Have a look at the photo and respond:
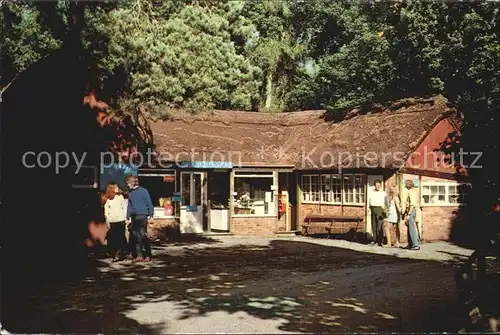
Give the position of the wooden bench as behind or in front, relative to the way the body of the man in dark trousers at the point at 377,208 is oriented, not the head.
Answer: behind

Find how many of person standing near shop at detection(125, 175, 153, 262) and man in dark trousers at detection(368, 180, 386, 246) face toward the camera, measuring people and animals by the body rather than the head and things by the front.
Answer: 1

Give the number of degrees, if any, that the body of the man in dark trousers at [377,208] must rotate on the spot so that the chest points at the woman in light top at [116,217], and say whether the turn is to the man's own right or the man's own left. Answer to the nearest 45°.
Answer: approximately 45° to the man's own right

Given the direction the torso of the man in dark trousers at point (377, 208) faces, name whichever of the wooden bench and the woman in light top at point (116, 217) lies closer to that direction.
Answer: the woman in light top

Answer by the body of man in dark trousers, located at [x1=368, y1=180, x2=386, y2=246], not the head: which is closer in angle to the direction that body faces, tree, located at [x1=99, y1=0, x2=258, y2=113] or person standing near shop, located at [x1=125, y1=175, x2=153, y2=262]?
the person standing near shop

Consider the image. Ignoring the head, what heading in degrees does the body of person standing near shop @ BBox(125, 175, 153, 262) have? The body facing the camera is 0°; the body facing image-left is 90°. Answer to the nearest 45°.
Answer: approximately 135°

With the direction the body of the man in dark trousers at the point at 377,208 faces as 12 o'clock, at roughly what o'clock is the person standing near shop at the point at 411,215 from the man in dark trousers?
The person standing near shop is roughly at 10 o'clock from the man in dark trousers.

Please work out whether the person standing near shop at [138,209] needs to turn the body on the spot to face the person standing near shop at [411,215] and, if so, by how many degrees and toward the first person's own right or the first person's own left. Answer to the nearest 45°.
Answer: approximately 135° to the first person's own right
